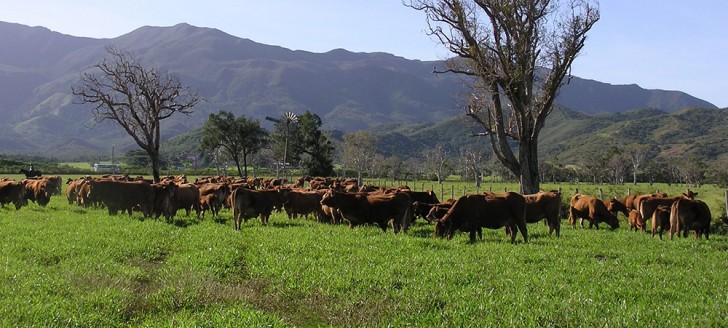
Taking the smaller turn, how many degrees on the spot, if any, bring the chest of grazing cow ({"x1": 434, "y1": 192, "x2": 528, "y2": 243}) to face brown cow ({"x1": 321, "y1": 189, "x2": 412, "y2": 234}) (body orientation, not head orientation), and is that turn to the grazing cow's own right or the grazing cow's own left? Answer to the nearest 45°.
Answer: approximately 45° to the grazing cow's own right

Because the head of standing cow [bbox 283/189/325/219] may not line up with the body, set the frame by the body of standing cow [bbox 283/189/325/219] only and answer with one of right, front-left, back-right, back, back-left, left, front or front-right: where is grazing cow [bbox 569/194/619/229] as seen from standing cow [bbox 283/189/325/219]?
back

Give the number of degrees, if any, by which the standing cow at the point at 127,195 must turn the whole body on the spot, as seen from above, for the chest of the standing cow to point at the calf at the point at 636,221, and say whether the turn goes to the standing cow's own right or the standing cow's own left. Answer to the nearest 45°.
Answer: approximately 135° to the standing cow's own left

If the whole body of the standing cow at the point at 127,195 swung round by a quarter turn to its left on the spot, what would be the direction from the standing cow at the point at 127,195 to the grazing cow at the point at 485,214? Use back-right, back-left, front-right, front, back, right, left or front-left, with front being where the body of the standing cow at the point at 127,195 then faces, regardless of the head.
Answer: front-left

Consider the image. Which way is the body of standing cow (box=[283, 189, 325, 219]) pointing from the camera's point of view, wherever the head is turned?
to the viewer's left

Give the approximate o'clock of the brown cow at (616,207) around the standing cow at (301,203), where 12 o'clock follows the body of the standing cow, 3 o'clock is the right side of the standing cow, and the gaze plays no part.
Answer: The brown cow is roughly at 6 o'clock from the standing cow.

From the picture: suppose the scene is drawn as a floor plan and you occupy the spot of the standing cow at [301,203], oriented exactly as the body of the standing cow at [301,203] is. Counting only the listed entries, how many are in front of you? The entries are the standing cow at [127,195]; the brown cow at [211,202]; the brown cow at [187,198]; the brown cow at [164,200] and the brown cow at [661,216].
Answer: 4

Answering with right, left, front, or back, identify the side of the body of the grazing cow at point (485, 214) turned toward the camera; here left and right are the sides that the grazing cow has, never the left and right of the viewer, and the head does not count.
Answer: left

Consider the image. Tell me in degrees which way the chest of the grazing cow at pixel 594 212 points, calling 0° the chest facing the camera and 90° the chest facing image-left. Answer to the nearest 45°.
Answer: approximately 270°

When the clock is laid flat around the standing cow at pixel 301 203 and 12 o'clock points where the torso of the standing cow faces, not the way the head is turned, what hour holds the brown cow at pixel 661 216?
The brown cow is roughly at 7 o'clock from the standing cow.
